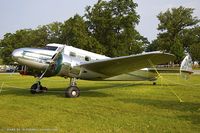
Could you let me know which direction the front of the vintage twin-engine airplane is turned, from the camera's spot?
facing the viewer and to the left of the viewer
